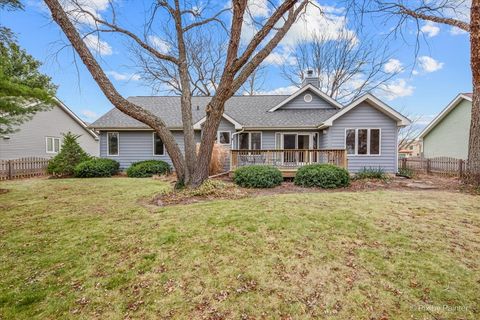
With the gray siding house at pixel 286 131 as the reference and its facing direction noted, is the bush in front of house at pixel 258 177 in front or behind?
behind

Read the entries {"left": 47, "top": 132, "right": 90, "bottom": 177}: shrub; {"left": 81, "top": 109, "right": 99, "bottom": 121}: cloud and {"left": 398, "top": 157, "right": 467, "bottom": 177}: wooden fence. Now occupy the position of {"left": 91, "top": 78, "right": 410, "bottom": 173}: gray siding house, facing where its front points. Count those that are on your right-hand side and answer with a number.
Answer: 1

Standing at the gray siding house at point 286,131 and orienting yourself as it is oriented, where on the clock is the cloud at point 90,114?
The cloud is roughly at 10 o'clock from the gray siding house.

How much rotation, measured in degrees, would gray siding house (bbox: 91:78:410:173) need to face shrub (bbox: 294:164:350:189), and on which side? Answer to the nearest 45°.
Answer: approximately 180°

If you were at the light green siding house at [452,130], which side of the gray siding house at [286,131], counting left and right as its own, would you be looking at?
right

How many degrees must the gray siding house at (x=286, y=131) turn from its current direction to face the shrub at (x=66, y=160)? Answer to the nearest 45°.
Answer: approximately 90° to its left

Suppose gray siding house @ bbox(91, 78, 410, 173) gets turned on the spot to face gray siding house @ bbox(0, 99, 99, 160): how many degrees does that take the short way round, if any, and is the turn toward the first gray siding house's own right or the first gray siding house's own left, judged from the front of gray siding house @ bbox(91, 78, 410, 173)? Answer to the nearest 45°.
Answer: approximately 90° to the first gray siding house's own left

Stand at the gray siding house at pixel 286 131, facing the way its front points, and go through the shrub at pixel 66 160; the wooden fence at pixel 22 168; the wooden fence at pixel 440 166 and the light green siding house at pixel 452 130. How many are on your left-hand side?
2

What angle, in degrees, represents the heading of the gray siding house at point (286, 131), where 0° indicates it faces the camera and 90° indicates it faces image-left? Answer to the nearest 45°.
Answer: approximately 180°

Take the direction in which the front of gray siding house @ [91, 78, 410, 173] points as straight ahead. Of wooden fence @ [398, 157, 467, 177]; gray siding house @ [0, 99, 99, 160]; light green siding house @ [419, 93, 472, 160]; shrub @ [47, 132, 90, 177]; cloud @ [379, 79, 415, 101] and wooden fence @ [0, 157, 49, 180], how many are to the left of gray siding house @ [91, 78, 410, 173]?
3

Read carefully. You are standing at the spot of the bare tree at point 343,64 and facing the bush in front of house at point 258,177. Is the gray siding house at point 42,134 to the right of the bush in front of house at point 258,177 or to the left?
right

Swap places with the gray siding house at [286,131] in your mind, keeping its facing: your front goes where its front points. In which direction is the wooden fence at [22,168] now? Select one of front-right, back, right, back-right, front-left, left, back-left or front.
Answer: left
